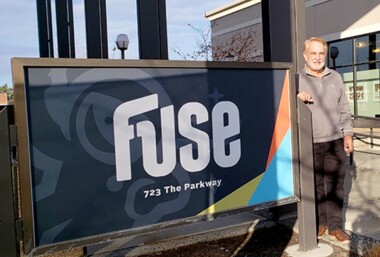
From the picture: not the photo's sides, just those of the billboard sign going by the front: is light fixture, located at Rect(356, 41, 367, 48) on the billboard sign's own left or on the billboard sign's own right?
on the billboard sign's own left

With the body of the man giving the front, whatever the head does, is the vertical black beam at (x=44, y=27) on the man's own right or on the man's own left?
on the man's own right

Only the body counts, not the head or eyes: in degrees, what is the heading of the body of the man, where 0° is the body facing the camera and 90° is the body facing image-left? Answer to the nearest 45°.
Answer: approximately 0°

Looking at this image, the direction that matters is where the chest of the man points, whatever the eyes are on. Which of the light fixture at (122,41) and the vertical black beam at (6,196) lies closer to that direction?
the vertical black beam

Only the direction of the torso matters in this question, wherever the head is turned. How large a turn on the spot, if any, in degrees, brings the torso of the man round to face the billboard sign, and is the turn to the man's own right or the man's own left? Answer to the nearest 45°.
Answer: approximately 45° to the man's own right

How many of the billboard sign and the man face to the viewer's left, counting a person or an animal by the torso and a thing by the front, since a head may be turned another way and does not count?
0

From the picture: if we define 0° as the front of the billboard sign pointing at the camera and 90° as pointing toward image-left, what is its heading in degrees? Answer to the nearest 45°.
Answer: approximately 315°

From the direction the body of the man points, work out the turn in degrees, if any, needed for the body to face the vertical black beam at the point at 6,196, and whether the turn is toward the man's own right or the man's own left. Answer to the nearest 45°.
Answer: approximately 45° to the man's own right

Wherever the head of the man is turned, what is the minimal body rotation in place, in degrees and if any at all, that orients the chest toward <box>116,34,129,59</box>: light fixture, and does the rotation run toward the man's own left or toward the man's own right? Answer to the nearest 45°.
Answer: approximately 135° to the man's own right

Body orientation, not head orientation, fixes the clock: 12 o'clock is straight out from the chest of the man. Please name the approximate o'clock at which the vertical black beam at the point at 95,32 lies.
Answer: The vertical black beam is roughly at 4 o'clock from the man.

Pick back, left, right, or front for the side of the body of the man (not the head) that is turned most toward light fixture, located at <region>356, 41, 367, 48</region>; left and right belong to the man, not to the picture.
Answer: back
